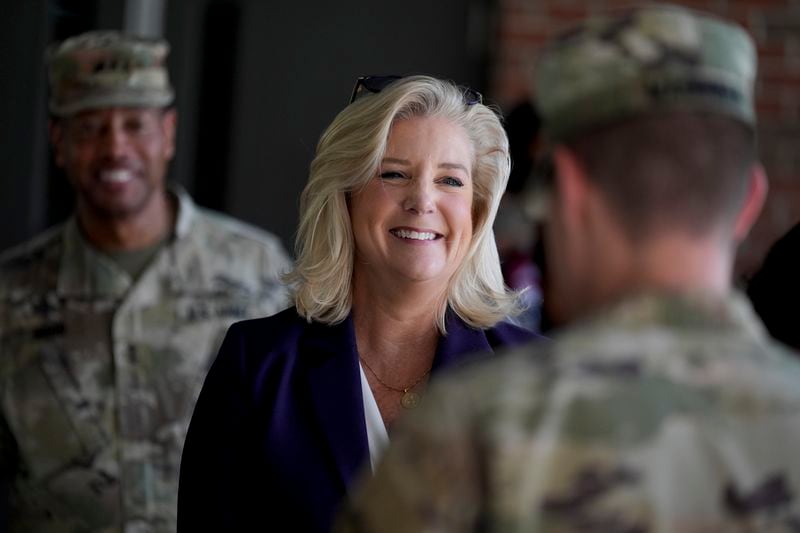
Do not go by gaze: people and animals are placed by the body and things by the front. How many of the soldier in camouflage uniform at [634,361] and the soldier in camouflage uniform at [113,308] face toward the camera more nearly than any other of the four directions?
1

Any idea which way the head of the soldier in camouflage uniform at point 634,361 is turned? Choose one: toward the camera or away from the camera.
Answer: away from the camera

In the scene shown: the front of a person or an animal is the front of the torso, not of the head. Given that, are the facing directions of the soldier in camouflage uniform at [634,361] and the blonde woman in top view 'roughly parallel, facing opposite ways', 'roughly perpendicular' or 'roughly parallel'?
roughly parallel, facing opposite ways

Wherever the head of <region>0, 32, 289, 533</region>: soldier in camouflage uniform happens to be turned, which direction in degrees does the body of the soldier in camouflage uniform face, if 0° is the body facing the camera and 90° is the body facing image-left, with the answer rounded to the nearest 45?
approximately 0°

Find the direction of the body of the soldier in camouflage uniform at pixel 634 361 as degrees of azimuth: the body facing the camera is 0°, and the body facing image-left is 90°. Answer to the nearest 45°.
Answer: approximately 135°

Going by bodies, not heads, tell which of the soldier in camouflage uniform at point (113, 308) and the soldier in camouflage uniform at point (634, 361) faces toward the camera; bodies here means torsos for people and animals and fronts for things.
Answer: the soldier in camouflage uniform at point (113, 308)

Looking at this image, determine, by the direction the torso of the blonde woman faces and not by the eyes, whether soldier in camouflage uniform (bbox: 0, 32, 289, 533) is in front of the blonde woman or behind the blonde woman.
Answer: behind

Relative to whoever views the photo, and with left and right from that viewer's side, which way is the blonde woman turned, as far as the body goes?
facing the viewer and to the right of the viewer

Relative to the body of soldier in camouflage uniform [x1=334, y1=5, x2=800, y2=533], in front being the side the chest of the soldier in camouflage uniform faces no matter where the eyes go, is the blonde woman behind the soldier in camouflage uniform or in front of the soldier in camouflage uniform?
in front

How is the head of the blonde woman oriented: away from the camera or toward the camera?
toward the camera

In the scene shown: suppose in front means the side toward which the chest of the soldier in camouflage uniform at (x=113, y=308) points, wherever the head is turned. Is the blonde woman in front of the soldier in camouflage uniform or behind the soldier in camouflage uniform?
in front
